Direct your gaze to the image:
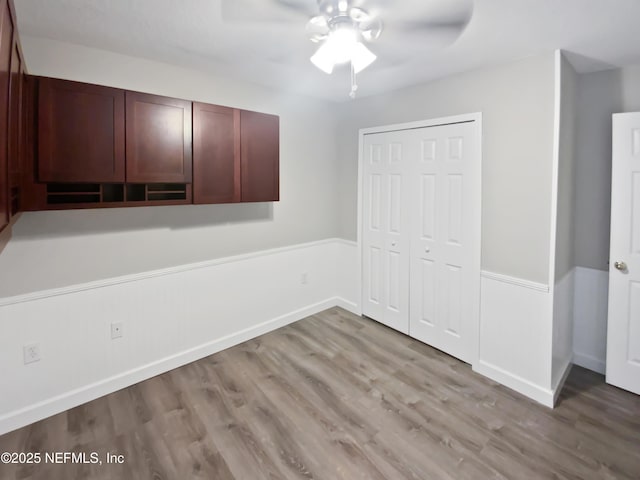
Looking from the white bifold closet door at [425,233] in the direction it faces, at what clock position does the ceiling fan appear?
The ceiling fan is roughly at 11 o'clock from the white bifold closet door.

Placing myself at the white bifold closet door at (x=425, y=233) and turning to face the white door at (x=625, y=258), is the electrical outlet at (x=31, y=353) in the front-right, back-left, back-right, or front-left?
back-right

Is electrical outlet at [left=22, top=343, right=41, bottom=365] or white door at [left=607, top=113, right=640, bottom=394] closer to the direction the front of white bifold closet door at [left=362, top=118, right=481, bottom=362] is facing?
the electrical outlet

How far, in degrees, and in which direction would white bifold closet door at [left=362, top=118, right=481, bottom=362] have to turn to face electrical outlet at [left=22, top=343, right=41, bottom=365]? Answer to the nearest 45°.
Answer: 0° — it already faces it

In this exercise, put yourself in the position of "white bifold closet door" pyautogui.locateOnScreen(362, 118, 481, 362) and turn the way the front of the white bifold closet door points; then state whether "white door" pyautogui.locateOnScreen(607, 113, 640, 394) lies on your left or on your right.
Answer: on your left

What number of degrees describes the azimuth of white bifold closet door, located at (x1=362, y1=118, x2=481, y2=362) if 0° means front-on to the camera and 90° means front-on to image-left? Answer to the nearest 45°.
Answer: approximately 45°

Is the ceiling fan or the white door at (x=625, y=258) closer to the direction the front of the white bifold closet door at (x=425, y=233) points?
the ceiling fan
